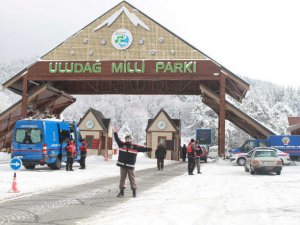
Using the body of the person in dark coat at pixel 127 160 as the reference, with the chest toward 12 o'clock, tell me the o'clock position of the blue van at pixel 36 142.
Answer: The blue van is roughly at 5 o'clock from the person in dark coat.

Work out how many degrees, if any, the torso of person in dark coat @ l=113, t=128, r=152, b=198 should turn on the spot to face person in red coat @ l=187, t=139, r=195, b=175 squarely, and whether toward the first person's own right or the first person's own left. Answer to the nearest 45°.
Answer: approximately 180°

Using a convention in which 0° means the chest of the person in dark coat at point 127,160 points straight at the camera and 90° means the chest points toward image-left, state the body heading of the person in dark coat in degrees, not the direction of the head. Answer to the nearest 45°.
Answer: approximately 0°

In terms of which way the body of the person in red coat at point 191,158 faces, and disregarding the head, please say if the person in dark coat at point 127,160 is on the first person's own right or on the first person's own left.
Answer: on the first person's own right
